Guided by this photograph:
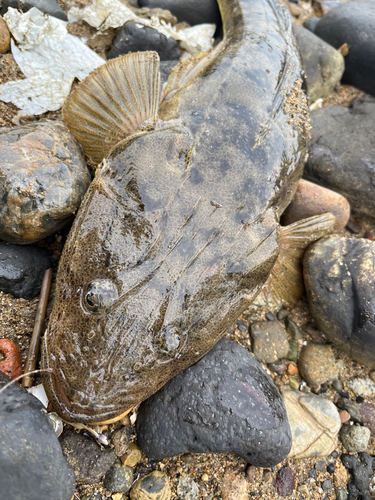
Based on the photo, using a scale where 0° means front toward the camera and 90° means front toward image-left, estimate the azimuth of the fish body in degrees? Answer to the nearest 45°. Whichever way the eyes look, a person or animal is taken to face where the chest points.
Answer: approximately 45°

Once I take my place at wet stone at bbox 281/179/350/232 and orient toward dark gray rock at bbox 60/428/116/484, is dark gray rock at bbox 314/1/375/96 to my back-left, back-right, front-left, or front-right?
back-right

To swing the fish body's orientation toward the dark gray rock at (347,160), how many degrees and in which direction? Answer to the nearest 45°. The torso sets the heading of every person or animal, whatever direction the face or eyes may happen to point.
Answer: approximately 180°

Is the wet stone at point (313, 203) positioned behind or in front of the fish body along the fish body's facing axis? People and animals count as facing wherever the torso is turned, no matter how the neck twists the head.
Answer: behind

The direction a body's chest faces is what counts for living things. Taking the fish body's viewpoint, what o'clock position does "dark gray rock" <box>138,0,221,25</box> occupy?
The dark gray rock is roughly at 4 o'clock from the fish body.

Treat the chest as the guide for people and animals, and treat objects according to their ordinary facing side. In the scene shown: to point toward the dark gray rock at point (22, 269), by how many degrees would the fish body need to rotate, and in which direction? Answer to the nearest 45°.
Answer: approximately 45° to its right

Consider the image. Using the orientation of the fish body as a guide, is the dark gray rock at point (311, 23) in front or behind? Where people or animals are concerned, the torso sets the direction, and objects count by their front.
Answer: behind

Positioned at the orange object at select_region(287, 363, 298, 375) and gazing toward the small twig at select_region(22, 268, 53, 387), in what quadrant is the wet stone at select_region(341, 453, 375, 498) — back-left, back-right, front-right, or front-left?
back-left

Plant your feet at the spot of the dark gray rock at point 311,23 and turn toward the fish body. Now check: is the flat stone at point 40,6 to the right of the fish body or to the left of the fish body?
right
